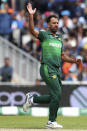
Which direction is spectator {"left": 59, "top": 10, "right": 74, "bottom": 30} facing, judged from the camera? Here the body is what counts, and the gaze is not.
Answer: toward the camera

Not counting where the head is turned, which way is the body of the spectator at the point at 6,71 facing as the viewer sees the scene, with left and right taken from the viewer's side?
facing the viewer

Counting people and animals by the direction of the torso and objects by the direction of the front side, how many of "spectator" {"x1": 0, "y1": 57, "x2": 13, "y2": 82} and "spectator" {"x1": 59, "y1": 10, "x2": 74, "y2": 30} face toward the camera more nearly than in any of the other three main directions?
2

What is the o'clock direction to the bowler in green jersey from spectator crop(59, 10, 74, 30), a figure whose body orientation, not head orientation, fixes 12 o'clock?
The bowler in green jersey is roughly at 12 o'clock from the spectator.

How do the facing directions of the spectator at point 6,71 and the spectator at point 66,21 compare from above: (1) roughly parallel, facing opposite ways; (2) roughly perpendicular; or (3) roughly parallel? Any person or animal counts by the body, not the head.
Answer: roughly parallel

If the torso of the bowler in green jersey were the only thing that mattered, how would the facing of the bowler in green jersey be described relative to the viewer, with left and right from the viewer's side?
facing the viewer and to the right of the viewer

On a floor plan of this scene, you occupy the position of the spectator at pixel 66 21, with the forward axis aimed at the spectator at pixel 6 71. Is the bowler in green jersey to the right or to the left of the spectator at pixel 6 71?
left

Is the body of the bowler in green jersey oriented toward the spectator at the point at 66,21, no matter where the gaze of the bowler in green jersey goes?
no

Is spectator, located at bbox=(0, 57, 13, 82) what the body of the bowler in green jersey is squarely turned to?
no

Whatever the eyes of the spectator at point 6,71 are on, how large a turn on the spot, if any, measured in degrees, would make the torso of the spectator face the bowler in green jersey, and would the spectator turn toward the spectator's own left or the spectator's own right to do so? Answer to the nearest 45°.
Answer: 0° — they already face them
